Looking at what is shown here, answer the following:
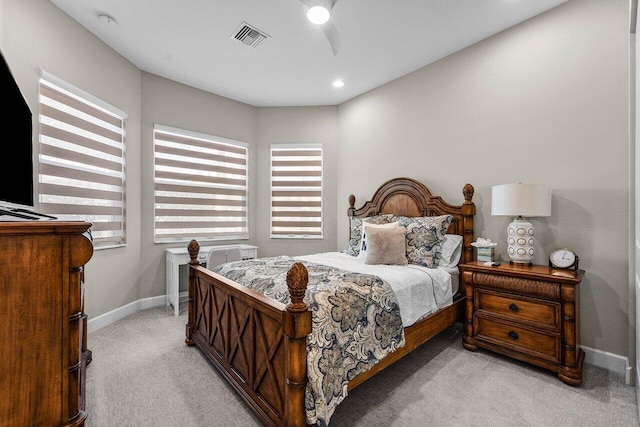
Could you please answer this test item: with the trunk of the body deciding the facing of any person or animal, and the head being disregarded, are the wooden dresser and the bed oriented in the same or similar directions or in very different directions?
very different directions

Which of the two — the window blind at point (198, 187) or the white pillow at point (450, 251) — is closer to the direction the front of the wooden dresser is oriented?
the white pillow

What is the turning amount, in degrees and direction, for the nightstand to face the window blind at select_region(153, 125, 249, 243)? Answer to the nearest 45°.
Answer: approximately 45° to its right

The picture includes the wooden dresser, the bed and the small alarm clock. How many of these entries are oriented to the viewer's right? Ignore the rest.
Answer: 1

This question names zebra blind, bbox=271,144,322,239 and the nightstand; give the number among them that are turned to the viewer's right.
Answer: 0

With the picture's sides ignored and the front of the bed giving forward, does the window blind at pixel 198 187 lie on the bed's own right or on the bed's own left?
on the bed's own right

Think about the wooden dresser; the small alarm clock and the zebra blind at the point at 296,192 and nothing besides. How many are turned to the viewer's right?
1

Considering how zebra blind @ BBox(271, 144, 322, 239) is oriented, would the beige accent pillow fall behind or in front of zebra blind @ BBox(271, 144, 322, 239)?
in front

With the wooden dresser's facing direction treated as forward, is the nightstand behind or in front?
in front

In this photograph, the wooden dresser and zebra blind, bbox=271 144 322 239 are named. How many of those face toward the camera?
1

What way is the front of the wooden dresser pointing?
to the viewer's right

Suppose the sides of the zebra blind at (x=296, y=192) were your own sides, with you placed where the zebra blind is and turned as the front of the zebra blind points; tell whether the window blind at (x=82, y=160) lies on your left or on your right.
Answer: on your right

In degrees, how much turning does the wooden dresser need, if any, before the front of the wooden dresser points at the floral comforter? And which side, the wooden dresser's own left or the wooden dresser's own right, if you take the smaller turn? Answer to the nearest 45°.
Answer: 0° — it already faces it

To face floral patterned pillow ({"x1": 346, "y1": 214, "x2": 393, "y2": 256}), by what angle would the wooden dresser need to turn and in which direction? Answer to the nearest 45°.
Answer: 0° — it already faces it

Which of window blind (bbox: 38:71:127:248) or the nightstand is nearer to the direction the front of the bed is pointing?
the window blind

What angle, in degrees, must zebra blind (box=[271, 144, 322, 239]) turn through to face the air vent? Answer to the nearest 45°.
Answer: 0° — it already faces it

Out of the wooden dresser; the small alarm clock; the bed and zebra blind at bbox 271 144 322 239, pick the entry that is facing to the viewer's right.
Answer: the wooden dresser

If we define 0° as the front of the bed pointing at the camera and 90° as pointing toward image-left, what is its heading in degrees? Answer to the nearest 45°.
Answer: approximately 45°
